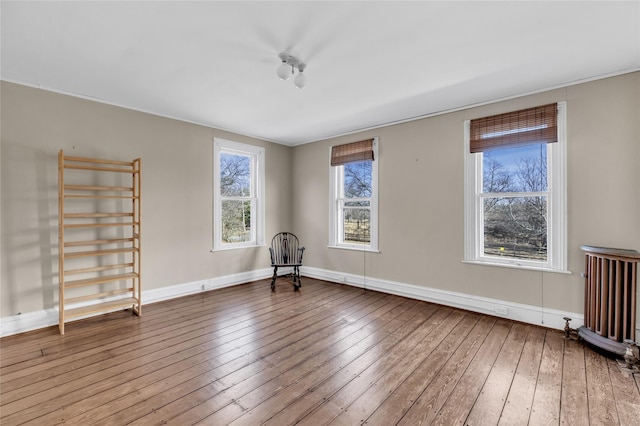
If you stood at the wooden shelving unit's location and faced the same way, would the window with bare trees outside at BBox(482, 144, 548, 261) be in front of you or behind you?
in front

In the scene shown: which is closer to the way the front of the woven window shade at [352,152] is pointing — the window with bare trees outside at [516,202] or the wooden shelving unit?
the wooden shelving unit

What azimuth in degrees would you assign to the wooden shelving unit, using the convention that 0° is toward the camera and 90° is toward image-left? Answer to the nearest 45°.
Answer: approximately 315°

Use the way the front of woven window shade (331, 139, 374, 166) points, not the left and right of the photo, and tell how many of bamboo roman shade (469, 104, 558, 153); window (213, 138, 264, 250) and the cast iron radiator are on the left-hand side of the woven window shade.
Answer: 2

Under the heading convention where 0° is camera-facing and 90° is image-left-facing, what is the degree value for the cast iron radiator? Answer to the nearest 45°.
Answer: approximately 45°

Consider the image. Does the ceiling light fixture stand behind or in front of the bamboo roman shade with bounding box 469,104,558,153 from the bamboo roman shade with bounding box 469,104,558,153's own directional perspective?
in front

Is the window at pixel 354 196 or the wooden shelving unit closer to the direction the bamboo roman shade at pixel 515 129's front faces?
the wooden shelving unit

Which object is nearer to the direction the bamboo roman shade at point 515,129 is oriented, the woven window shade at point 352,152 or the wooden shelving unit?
the wooden shelving unit

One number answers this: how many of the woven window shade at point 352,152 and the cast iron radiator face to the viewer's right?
0

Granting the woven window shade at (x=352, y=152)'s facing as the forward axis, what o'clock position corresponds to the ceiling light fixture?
The ceiling light fixture is roughly at 11 o'clock from the woven window shade.

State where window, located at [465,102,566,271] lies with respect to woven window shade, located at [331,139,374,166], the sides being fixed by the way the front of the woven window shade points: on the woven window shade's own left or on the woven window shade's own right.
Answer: on the woven window shade's own left

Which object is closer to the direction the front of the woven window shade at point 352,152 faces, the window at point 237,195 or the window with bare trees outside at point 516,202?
the window at point 237,195

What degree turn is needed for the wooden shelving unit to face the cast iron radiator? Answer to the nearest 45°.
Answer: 0° — it already faces it

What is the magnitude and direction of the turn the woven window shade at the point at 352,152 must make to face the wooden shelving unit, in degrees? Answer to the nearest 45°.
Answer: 0° — it already faces it

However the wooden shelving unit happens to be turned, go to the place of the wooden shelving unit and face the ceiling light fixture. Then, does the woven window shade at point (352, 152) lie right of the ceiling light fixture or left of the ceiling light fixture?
left

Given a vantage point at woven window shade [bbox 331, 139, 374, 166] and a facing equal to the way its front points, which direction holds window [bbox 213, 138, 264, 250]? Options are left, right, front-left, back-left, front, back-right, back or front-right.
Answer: front-right

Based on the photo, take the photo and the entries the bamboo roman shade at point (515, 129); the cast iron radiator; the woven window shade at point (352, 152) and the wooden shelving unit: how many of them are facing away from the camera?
0

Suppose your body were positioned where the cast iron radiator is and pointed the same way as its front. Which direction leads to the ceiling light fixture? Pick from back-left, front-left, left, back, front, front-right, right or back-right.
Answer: front

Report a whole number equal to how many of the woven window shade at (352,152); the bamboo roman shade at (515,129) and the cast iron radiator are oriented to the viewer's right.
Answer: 0

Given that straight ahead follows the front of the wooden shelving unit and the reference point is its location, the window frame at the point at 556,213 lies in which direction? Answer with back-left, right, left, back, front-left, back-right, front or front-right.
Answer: front
